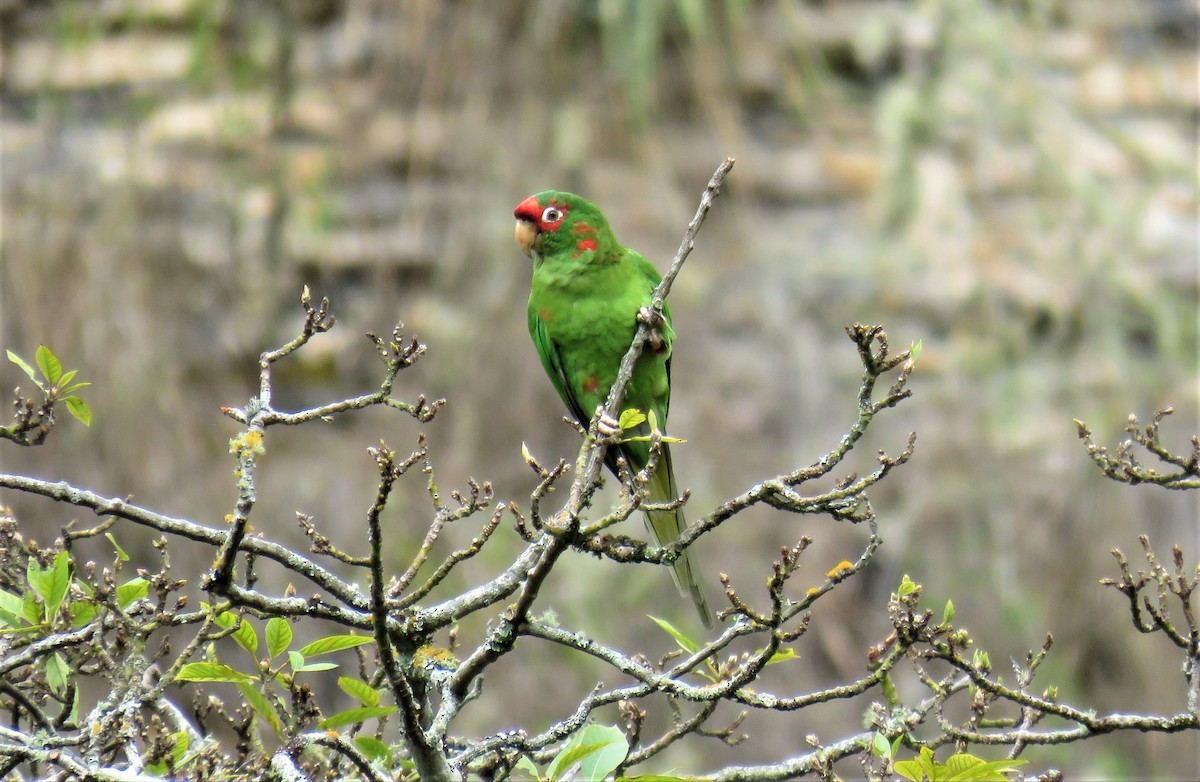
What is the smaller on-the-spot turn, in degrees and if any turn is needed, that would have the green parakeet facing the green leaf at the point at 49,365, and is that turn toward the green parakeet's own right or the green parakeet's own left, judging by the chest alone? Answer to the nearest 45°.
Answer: approximately 90° to the green parakeet's own right

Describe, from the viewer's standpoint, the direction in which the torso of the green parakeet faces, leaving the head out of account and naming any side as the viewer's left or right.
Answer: facing the viewer and to the left of the viewer
